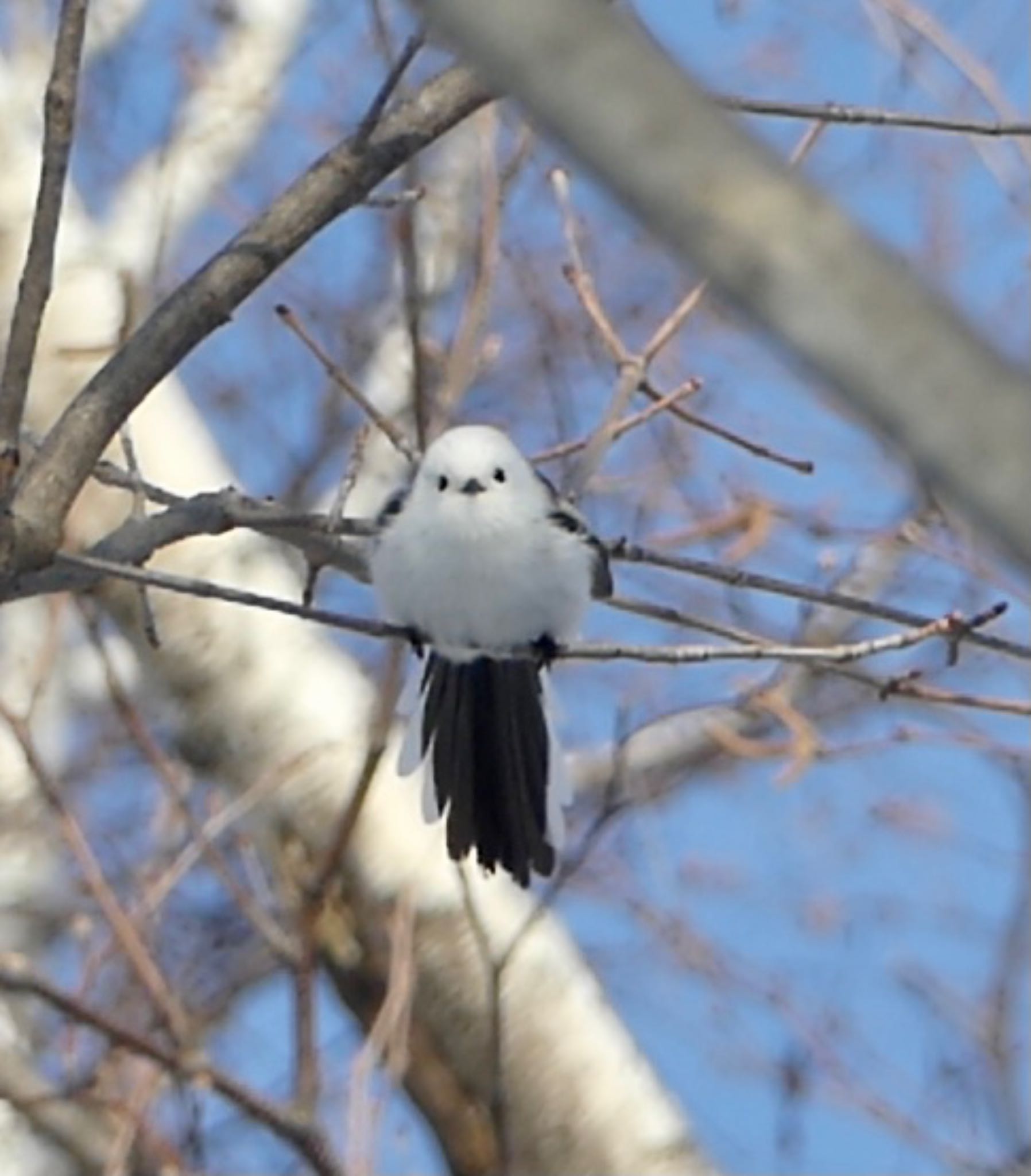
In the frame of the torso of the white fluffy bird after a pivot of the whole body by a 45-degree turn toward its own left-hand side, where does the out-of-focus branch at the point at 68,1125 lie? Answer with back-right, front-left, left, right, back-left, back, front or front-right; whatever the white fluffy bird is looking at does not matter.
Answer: back

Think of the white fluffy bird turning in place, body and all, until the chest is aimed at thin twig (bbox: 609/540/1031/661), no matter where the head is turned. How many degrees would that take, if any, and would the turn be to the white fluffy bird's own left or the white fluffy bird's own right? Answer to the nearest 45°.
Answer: approximately 45° to the white fluffy bird's own left

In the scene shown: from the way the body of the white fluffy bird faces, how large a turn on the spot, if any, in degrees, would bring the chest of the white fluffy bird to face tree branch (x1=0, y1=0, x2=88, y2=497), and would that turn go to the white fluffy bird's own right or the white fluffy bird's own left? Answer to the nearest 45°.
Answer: approximately 45° to the white fluffy bird's own right

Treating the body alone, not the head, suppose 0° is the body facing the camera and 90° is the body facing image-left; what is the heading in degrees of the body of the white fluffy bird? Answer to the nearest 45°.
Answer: approximately 0°
